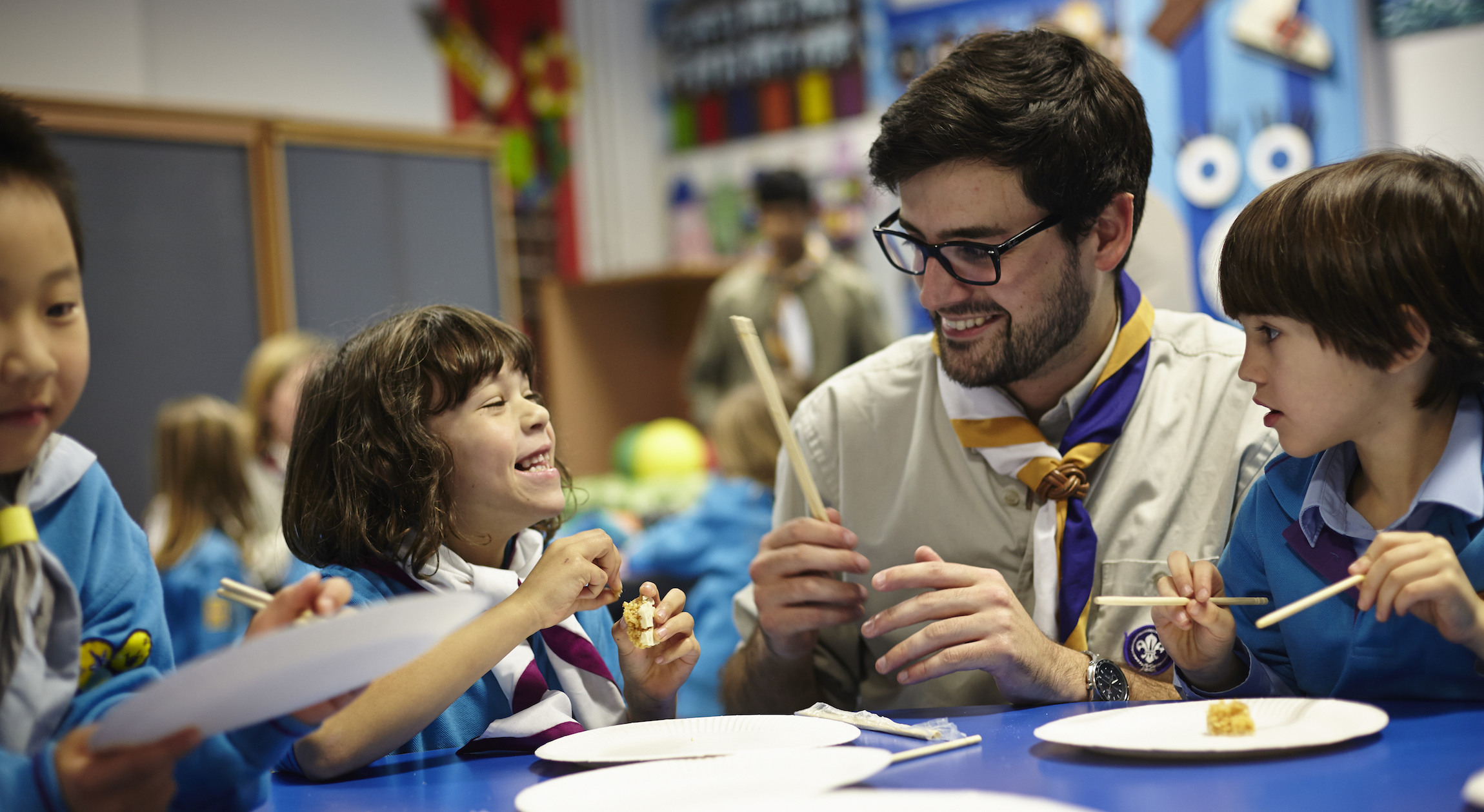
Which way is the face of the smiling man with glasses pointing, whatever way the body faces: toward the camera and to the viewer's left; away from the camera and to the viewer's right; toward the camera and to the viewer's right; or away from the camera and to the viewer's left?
toward the camera and to the viewer's left

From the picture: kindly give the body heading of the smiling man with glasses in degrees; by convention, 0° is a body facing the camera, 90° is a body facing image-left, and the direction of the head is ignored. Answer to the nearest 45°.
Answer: approximately 45°

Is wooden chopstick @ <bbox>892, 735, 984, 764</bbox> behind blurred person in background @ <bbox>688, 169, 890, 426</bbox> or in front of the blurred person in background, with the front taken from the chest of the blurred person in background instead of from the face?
in front

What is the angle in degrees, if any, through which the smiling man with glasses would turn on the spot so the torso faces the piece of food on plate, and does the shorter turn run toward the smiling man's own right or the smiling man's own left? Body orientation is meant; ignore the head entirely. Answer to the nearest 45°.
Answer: approximately 45° to the smiling man's own left

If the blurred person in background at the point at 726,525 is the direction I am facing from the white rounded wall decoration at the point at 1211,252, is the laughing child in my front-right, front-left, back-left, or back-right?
front-left

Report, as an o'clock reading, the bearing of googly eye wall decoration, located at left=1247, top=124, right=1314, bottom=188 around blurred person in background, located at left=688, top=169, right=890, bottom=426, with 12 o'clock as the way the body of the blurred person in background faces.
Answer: The googly eye wall decoration is roughly at 9 o'clock from the blurred person in background.

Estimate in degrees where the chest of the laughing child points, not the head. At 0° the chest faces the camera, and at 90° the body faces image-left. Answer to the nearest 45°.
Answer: approximately 315°

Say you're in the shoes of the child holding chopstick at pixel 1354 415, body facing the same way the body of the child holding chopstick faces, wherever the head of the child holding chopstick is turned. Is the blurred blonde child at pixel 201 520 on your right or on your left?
on your right

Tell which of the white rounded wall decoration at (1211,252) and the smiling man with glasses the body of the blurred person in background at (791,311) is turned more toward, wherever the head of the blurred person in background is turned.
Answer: the smiling man with glasses

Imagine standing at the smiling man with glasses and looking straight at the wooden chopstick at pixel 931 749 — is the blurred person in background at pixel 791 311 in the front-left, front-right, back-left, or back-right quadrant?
back-right

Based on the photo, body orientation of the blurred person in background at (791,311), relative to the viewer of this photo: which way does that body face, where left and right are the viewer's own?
facing the viewer

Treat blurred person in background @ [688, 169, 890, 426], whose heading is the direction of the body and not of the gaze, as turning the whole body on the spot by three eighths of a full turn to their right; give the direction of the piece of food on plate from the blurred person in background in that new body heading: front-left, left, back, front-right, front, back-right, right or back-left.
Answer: back-left

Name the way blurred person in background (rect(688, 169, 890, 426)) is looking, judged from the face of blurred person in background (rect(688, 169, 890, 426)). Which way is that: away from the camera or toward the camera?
toward the camera

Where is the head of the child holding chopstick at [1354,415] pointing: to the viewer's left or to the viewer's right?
to the viewer's left

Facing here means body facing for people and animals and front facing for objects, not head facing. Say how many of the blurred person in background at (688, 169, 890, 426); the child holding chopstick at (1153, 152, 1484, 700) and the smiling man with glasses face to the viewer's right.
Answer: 0

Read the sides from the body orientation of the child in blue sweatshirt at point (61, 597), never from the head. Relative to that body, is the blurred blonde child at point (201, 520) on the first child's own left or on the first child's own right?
on the first child's own left

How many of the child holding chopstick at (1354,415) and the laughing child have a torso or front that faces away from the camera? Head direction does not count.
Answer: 0
